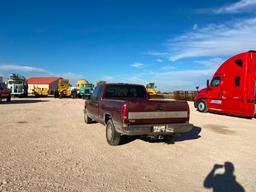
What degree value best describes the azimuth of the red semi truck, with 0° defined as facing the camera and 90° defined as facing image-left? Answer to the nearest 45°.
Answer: approximately 135°

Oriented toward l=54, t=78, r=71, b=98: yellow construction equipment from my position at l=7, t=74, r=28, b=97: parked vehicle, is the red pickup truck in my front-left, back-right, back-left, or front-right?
front-right

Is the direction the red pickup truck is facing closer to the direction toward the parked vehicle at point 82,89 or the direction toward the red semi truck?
the parked vehicle

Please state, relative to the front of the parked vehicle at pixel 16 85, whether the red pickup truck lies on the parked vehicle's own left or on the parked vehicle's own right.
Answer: on the parked vehicle's own left

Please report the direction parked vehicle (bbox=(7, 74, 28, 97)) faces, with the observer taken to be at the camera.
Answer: facing the viewer and to the left of the viewer

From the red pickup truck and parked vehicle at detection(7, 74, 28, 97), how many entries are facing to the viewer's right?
0

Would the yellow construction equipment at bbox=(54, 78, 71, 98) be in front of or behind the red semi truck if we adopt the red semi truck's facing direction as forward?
in front

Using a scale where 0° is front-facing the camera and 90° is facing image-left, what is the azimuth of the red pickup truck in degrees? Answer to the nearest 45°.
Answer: approximately 135°

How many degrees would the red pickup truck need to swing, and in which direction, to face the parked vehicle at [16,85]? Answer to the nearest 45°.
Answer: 0° — it already faces it

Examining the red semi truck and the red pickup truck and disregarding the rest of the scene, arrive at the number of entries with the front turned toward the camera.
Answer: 0

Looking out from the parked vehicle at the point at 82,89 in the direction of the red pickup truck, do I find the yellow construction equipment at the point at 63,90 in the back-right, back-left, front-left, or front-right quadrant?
back-right

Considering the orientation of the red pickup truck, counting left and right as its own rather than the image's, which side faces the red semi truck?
right

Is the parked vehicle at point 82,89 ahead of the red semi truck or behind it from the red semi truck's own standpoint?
ahead

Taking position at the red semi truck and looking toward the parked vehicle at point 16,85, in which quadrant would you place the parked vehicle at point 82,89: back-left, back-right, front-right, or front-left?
front-right
